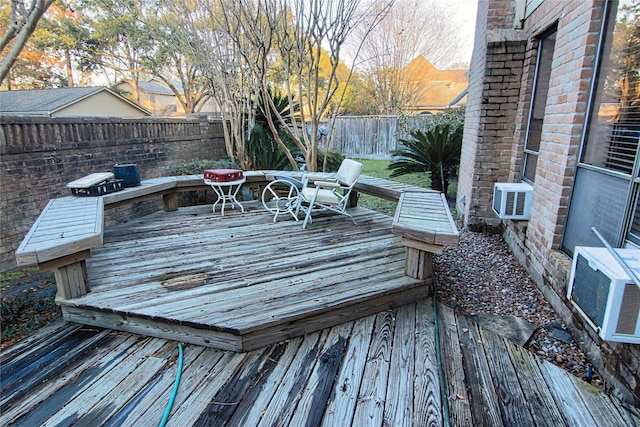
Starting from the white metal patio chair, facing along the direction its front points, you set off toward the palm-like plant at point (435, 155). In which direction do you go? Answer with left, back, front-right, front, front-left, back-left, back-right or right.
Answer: back

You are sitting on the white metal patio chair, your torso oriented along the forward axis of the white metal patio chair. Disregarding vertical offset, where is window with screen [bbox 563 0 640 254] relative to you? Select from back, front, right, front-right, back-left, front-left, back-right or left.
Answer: left

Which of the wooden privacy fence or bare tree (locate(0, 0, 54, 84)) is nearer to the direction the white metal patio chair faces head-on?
the bare tree

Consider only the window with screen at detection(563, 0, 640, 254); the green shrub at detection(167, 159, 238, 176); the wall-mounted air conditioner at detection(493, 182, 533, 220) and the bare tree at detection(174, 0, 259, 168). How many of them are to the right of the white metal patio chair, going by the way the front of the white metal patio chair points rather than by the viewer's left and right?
2

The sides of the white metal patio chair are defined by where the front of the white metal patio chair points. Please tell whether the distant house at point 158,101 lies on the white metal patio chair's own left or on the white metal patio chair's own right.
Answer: on the white metal patio chair's own right

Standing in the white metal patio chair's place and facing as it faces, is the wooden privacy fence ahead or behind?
behind

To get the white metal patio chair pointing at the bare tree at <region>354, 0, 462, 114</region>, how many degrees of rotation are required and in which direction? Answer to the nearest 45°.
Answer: approximately 135° to its right

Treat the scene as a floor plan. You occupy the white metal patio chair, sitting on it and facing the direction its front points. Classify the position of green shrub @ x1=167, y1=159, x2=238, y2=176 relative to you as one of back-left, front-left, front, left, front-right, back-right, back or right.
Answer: right

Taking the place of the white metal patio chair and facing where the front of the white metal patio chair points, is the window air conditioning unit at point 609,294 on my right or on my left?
on my left
